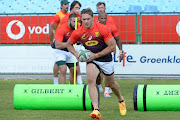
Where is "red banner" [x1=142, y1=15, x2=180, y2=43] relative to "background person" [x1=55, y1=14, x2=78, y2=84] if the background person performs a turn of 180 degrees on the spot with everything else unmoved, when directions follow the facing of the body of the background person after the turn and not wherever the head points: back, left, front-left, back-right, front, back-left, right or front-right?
right

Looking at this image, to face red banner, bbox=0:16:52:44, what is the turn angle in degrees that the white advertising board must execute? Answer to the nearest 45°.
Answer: approximately 90° to its right

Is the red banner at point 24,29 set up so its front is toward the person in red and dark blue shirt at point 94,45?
yes

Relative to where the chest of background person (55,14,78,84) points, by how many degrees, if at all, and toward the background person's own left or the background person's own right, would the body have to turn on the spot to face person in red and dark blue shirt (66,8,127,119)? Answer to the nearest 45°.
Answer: approximately 45° to the background person's own right

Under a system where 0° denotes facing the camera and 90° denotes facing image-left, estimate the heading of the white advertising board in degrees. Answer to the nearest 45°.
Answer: approximately 0°

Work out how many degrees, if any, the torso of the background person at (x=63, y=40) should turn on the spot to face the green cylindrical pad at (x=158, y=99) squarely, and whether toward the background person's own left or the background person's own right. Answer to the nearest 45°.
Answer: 0° — they already face it

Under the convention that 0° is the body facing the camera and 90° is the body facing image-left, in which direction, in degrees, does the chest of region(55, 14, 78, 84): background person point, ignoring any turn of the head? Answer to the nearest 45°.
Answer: approximately 315°

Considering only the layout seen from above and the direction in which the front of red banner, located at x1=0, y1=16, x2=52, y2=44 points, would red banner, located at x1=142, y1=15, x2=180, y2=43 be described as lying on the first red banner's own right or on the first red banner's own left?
on the first red banner's own left
